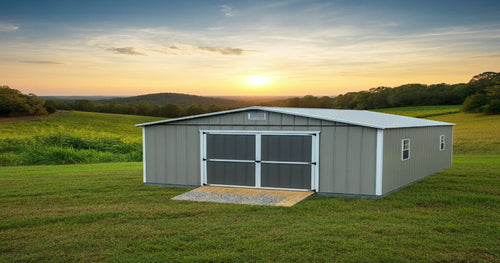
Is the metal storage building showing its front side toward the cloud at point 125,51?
no

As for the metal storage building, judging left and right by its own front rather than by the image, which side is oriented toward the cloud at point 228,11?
back

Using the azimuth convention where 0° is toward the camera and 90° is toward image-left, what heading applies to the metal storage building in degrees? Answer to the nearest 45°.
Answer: approximately 0°
